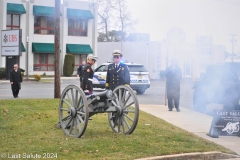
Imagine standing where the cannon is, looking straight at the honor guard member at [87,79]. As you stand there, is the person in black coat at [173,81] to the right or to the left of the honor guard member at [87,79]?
right

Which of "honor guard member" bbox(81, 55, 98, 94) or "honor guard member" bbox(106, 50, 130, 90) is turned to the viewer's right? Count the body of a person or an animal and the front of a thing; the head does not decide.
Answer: "honor guard member" bbox(81, 55, 98, 94)

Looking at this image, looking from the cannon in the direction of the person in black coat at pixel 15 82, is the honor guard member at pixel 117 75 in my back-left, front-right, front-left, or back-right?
front-right

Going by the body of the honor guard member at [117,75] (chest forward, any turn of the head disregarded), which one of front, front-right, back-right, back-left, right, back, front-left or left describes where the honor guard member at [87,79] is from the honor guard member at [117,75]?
back-right

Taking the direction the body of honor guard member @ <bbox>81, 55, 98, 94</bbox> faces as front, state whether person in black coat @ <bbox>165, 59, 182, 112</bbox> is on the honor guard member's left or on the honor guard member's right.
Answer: on the honor guard member's left

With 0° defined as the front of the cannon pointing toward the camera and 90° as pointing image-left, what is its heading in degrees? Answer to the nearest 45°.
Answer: approximately 315°

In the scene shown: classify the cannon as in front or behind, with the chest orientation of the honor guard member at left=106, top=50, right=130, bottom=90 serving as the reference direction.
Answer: in front

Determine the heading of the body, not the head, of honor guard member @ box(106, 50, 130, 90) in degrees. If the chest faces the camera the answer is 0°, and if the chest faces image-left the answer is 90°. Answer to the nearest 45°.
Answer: approximately 0°

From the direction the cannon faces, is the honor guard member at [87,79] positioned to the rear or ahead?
to the rear
